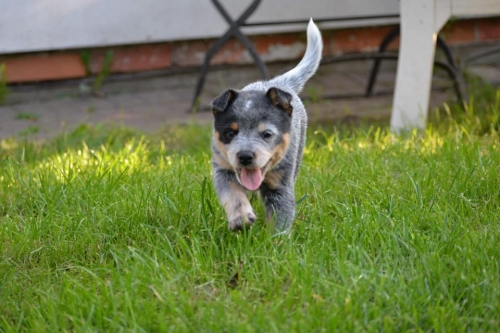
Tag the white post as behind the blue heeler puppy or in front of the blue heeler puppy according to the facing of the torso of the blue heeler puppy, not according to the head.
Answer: behind

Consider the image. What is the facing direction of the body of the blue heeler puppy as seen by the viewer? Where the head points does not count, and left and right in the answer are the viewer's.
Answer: facing the viewer

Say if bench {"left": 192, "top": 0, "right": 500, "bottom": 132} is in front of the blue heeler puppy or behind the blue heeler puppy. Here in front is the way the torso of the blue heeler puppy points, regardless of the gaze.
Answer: behind
